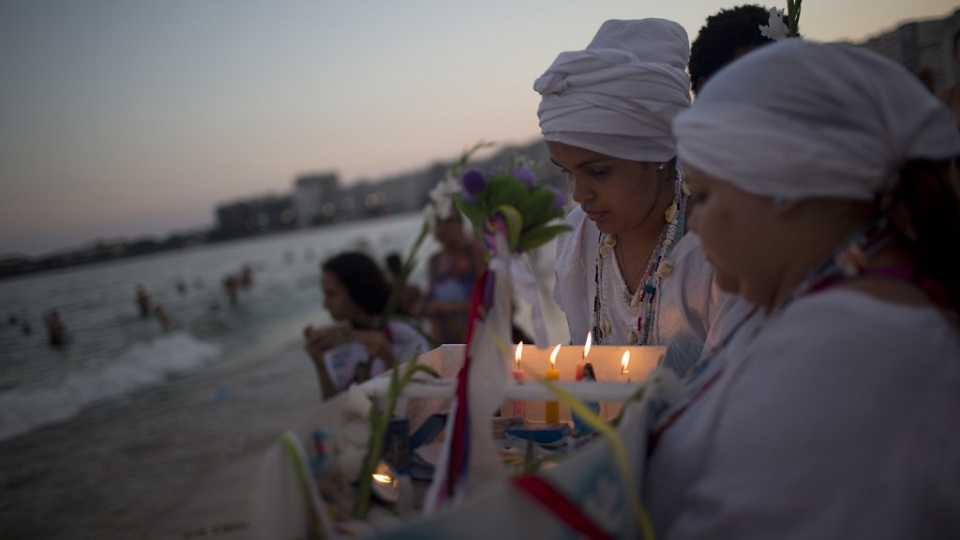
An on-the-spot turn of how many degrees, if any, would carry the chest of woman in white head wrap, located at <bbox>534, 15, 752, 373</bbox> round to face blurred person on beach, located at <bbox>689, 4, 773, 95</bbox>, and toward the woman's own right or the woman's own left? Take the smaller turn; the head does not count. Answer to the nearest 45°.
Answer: approximately 180°

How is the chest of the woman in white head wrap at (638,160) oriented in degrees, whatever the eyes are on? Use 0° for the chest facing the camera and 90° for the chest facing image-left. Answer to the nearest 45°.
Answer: approximately 45°

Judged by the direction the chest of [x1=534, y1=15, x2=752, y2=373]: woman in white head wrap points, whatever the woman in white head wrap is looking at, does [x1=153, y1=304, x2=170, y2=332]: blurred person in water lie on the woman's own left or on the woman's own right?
on the woman's own right

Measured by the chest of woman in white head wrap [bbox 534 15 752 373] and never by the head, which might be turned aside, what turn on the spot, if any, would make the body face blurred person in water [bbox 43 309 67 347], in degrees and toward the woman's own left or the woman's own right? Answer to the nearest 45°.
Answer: approximately 90° to the woman's own right

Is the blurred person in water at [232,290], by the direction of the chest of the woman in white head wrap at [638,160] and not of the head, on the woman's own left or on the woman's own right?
on the woman's own right

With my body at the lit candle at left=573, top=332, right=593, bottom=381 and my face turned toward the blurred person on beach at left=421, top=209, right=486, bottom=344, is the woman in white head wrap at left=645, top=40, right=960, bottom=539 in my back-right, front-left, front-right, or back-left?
back-right

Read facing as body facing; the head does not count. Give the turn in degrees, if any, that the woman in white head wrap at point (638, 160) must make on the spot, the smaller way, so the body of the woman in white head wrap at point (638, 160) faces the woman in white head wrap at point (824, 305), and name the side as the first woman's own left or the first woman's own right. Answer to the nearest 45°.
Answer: approximately 45° to the first woman's own left

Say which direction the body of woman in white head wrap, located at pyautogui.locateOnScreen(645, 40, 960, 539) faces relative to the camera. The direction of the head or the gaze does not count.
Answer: to the viewer's left

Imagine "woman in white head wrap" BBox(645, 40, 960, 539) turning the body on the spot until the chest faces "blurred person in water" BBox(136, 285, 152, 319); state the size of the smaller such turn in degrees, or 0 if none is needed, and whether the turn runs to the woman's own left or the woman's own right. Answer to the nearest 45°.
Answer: approximately 45° to the woman's own right

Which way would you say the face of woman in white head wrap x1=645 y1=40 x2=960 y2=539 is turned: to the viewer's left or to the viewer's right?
to the viewer's left

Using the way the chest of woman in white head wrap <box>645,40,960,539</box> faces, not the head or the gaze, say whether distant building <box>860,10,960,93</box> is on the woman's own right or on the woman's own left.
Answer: on the woman's own right
